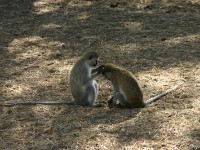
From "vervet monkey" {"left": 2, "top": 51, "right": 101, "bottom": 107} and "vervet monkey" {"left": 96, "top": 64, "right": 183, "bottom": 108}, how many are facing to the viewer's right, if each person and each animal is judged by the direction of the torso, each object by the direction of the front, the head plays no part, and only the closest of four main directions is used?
1

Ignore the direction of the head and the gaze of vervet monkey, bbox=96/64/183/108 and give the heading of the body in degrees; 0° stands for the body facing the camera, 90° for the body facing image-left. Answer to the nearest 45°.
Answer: approximately 90°

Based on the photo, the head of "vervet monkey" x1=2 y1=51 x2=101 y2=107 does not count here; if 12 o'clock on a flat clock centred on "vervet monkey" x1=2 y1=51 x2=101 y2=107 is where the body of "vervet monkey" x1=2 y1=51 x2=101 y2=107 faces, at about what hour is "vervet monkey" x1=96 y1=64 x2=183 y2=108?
"vervet monkey" x1=96 y1=64 x2=183 y2=108 is roughly at 1 o'clock from "vervet monkey" x1=2 y1=51 x2=101 y2=107.

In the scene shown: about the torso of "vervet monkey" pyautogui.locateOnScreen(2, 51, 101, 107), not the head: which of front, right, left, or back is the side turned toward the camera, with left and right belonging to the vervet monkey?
right

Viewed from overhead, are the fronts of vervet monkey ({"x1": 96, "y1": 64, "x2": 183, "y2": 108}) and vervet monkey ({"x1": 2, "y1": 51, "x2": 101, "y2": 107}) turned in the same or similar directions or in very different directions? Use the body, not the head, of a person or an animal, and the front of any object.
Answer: very different directions

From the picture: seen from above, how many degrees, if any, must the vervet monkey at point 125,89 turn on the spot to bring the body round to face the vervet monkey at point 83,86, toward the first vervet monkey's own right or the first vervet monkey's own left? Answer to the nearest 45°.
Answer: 0° — it already faces it
